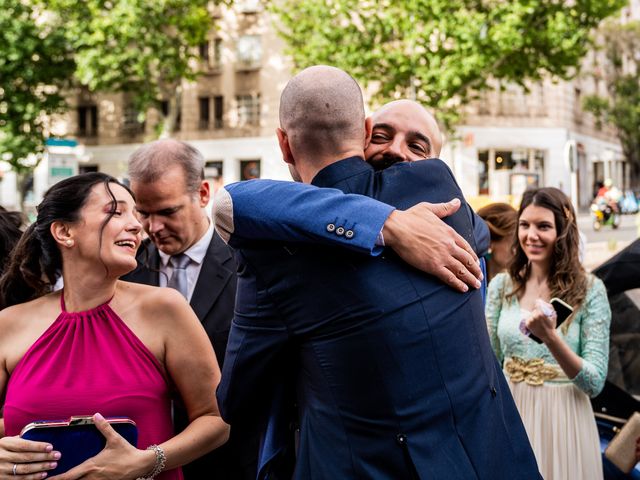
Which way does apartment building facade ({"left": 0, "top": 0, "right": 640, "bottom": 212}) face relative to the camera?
toward the camera

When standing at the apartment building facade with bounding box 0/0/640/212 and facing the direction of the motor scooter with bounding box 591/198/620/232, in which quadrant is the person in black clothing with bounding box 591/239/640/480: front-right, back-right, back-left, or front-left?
front-right

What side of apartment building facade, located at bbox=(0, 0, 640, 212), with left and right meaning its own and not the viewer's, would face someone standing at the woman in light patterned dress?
front

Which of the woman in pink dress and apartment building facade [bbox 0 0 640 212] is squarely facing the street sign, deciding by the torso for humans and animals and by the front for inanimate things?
the apartment building facade

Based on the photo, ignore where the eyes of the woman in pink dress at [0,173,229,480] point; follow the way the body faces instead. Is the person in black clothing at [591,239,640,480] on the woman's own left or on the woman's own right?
on the woman's own left

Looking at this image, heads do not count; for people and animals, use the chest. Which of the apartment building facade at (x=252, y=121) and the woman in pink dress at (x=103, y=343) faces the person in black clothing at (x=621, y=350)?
the apartment building facade

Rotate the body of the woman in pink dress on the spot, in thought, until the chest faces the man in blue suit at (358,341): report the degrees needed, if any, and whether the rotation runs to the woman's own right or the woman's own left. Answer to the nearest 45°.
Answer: approximately 45° to the woman's own left

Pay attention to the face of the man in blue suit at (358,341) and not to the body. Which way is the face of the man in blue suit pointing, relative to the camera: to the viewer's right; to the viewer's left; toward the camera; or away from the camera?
away from the camera

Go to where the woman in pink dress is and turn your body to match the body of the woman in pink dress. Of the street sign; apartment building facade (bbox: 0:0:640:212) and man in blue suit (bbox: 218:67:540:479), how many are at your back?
2

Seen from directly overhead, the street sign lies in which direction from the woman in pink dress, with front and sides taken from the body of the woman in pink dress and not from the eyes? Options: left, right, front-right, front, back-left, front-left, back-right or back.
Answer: back

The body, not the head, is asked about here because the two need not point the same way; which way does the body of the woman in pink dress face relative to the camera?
toward the camera

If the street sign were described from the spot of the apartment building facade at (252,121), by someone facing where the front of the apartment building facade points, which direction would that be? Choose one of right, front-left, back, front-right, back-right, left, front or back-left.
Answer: front

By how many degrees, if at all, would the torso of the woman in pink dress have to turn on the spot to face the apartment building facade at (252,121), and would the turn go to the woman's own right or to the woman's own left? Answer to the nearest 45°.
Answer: approximately 180°

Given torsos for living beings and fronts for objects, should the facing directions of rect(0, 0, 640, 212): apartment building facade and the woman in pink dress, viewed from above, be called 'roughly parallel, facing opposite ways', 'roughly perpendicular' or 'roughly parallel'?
roughly parallel

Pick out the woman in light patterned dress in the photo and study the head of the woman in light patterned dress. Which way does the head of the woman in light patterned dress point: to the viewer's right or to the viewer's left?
to the viewer's left

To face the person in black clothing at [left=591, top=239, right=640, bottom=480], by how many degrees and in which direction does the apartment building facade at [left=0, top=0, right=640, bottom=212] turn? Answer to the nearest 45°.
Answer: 0° — it already faces it

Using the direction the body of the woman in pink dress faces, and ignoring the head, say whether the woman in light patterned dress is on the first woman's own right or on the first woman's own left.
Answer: on the first woman's own left

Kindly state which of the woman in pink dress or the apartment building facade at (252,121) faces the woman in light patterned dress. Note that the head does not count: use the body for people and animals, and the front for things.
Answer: the apartment building facade
